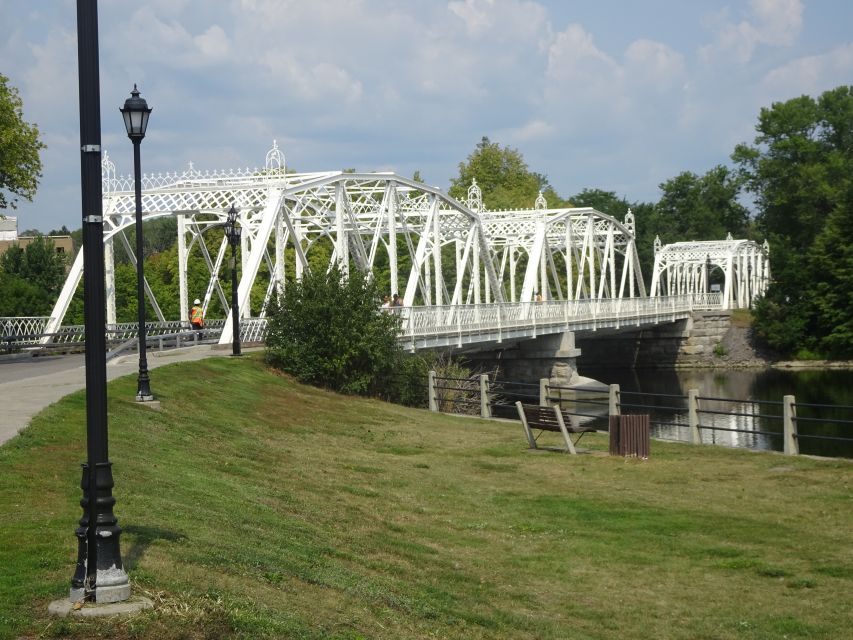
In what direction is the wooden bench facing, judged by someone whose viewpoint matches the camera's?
facing away from the viewer and to the right of the viewer

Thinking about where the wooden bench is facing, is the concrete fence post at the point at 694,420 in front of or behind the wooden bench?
in front

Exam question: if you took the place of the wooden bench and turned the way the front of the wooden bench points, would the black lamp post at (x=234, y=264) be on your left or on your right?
on your left

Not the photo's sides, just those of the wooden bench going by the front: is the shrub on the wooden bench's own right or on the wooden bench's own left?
on the wooden bench's own left

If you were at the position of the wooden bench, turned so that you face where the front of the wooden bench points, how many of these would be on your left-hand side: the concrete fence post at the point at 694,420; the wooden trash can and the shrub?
1

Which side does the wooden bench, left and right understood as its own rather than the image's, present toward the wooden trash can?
right

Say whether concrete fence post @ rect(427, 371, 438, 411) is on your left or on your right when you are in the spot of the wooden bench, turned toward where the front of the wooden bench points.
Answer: on your left

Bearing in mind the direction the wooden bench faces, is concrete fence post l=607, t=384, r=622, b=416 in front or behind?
in front

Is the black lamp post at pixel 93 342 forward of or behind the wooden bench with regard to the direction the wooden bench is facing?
behind
